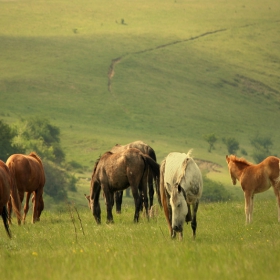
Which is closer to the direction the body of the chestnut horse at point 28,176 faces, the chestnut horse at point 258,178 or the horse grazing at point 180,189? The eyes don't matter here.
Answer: the chestnut horse

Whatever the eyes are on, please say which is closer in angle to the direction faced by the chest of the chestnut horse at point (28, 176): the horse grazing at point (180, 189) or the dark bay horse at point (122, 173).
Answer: the dark bay horse

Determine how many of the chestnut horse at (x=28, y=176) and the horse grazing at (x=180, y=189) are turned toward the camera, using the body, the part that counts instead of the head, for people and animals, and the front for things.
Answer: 1

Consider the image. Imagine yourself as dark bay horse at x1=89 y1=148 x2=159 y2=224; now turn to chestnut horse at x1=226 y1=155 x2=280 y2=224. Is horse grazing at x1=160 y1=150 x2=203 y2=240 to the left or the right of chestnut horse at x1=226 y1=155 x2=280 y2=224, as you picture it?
right

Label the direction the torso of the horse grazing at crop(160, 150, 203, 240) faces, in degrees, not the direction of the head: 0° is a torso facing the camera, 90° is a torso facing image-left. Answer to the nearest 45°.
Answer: approximately 0°

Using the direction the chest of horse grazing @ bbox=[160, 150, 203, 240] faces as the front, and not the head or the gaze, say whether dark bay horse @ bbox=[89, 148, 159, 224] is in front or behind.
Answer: behind

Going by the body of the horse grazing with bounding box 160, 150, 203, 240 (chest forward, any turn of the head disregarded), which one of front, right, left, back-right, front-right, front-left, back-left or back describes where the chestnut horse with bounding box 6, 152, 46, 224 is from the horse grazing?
back-right

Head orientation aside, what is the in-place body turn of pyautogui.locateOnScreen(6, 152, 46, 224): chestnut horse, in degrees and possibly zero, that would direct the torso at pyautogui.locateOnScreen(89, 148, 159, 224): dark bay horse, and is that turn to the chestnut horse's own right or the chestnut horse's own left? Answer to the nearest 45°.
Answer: approximately 90° to the chestnut horse's own right
